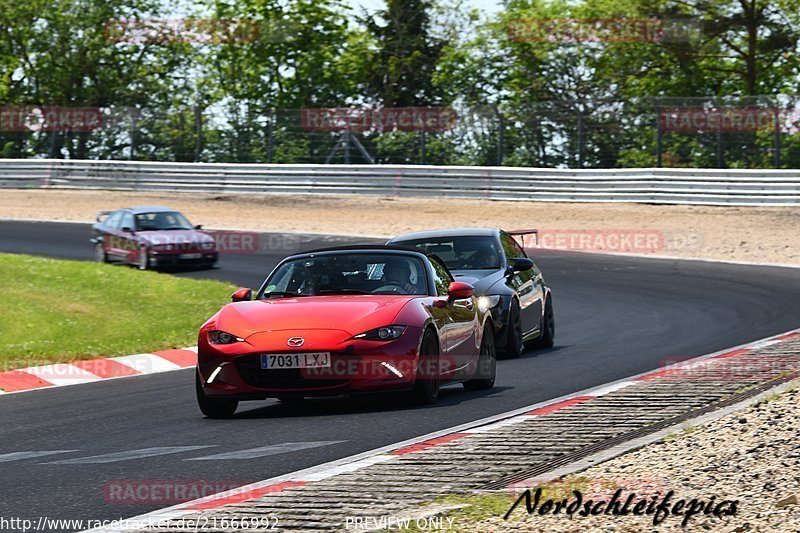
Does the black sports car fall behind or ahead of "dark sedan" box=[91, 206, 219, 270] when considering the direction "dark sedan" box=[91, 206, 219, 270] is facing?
ahead

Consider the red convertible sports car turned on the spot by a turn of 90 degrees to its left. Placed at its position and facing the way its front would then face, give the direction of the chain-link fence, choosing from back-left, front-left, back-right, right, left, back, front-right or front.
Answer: back-left

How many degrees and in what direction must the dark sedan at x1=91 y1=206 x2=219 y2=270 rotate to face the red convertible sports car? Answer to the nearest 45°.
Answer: approximately 45° to its right

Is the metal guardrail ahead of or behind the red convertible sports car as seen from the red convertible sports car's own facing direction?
behind

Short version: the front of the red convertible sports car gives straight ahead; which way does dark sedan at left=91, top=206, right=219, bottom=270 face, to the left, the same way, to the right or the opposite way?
to the left

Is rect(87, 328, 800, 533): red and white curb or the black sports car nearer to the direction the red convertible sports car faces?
the red and white curb

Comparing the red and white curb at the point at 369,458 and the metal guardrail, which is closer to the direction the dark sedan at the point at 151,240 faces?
the red and white curb

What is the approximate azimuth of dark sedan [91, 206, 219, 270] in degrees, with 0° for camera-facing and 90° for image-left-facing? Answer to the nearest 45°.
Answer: approximately 315°

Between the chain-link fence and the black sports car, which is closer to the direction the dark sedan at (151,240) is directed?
the black sports car

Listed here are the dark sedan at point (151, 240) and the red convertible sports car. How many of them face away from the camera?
0

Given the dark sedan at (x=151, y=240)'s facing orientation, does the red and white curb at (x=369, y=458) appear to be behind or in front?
in front
